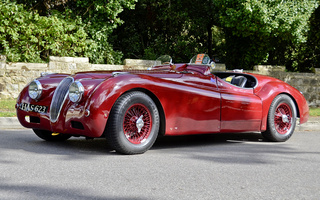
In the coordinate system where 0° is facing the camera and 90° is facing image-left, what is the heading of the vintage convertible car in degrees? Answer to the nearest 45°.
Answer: approximately 45°
